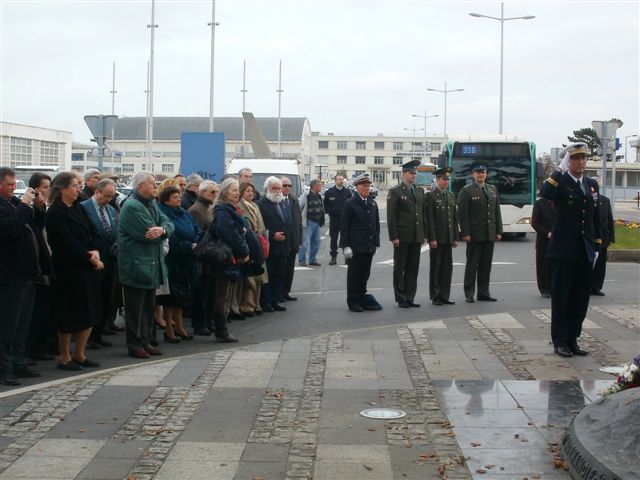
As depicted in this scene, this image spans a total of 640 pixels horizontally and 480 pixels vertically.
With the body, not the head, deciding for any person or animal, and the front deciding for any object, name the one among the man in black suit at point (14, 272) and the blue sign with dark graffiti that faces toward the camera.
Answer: the blue sign with dark graffiti

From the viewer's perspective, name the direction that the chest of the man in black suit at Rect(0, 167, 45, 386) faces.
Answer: to the viewer's right

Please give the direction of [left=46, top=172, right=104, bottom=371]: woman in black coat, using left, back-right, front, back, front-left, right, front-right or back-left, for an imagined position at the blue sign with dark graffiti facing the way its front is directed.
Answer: front

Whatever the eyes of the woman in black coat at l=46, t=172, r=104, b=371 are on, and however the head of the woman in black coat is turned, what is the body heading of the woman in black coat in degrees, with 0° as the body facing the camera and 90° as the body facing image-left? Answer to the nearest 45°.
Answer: approximately 315°

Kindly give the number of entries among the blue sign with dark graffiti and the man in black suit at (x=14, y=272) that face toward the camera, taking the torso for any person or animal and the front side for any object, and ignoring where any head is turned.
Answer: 1

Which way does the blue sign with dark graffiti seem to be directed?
toward the camera

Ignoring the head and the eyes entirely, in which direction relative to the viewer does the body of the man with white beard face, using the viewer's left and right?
facing the viewer and to the right of the viewer

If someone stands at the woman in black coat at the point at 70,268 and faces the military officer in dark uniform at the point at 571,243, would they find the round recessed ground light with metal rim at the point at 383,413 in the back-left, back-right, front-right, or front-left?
front-right

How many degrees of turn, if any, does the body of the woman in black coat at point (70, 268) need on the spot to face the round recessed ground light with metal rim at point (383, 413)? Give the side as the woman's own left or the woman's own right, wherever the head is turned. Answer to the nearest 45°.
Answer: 0° — they already face it
